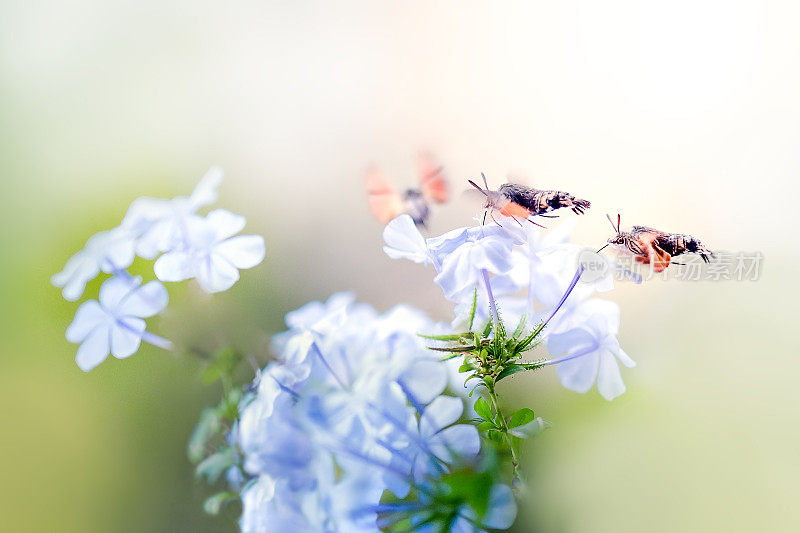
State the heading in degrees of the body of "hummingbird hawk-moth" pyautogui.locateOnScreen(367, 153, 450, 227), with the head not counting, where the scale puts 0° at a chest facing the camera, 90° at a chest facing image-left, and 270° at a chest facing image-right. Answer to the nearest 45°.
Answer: approximately 180°

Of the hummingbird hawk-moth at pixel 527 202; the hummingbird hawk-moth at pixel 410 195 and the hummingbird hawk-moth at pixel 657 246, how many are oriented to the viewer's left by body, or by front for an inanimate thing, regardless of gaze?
2

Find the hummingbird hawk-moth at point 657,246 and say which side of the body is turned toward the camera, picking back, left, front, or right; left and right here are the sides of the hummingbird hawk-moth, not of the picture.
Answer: left

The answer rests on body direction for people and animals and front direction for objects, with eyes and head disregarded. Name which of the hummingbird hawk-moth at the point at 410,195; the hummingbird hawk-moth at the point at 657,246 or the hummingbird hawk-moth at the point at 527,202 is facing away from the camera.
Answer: the hummingbird hawk-moth at the point at 410,195

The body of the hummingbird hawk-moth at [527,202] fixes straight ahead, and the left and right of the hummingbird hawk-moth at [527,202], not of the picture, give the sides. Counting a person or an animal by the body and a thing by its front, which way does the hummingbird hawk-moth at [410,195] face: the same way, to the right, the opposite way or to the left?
to the right

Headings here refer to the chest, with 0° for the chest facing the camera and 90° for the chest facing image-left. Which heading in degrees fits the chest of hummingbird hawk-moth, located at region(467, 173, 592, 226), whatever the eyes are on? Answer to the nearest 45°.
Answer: approximately 90°

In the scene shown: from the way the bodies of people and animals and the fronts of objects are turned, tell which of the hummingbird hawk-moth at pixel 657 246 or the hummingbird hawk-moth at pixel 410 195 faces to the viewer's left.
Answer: the hummingbird hawk-moth at pixel 657 246
